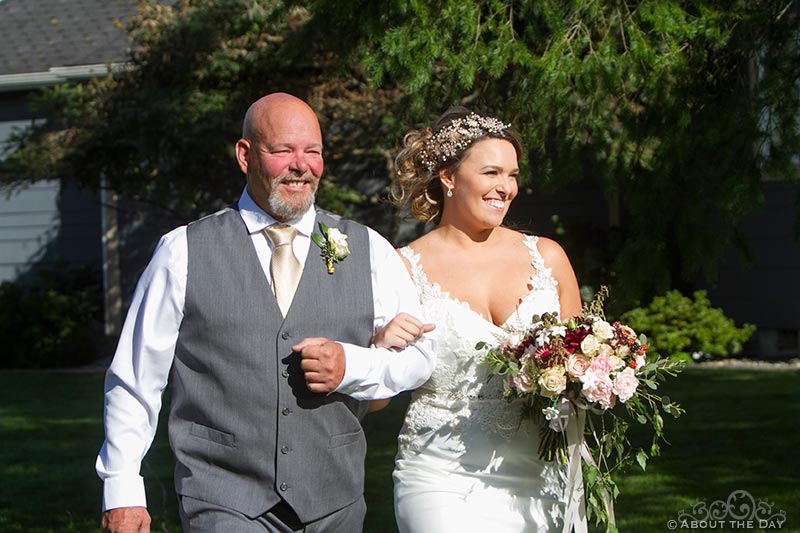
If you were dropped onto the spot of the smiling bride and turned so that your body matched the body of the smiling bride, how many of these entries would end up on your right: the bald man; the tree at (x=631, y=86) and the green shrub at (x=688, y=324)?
1

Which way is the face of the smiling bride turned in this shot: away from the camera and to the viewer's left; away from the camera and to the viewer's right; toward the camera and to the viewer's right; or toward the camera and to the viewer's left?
toward the camera and to the viewer's right

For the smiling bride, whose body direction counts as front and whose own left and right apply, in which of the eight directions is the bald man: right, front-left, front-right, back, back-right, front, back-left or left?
right

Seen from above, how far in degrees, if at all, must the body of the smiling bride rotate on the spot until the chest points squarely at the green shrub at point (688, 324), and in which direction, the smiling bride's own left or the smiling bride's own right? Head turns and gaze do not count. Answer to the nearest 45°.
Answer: approximately 135° to the smiling bride's own left

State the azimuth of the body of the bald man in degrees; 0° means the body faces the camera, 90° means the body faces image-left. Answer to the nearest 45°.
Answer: approximately 0°

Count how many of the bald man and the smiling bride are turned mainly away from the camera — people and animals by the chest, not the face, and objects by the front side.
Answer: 0

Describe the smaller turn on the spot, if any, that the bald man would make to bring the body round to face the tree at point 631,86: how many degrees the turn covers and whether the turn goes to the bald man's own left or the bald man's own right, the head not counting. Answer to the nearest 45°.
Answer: approximately 135° to the bald man's own left

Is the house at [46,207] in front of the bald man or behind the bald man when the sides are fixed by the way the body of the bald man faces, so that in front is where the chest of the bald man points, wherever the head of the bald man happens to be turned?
behind

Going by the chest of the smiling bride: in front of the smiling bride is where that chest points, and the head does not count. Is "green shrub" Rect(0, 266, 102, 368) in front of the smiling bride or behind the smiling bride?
behind

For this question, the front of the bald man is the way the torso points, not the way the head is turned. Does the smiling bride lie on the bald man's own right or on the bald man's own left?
on the bald man's own left

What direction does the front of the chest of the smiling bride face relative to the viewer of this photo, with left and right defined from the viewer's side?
facing the viewer and to the right of the viewer

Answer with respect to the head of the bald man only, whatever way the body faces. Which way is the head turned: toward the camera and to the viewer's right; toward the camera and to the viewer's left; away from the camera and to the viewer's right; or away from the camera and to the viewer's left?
toward the camera and to the viewer's right

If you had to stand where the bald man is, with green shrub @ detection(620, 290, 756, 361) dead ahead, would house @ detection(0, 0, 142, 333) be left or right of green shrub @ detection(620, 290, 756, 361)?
left
